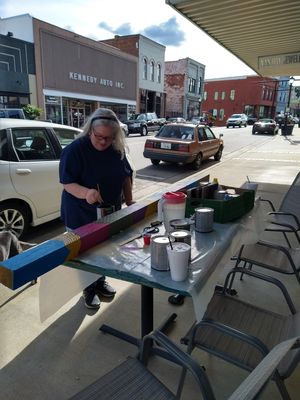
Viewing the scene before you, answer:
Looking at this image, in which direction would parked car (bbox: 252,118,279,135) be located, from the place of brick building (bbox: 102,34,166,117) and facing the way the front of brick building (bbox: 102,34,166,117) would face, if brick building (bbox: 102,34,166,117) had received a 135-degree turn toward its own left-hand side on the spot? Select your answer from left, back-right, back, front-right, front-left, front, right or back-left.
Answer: back-right

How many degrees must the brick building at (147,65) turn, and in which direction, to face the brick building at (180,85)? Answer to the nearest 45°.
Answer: approximately 90° to its left

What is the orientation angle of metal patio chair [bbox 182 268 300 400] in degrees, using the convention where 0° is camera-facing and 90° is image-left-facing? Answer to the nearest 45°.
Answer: approximately 135°

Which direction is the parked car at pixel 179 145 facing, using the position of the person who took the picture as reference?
facing away from the viewer and to the right of the viewer

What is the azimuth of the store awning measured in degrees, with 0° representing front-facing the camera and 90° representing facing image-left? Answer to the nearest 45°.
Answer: approximately 90°

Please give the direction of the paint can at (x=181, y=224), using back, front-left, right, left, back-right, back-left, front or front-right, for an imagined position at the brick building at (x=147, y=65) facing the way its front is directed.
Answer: front-right

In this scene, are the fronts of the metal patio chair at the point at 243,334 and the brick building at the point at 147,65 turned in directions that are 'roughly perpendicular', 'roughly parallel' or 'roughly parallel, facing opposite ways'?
roughly parallel, facing opposite ways

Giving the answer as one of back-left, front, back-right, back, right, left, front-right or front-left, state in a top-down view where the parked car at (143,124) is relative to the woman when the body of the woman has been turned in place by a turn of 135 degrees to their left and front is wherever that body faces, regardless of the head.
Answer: front

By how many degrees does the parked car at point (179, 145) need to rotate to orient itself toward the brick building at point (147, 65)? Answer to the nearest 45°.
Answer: approximately 45° to its left

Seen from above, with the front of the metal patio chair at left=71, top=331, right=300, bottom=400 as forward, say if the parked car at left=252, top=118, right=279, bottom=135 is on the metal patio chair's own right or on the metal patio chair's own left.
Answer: on the metal patio chair's own right

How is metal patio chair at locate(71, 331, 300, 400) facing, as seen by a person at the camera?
facing away from the viewer and to the left of the viewer

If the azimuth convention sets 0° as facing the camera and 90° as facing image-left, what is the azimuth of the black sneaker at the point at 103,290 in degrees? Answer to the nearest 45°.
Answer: approximately 315°

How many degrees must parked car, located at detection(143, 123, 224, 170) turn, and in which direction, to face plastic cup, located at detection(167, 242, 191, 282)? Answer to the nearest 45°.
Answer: approximately 135° to its right

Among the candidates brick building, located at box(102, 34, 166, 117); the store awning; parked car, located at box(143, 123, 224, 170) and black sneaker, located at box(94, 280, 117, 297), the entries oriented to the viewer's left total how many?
1

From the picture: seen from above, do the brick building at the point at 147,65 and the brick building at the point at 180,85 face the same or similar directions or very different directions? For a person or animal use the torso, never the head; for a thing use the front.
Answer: same or similar directions

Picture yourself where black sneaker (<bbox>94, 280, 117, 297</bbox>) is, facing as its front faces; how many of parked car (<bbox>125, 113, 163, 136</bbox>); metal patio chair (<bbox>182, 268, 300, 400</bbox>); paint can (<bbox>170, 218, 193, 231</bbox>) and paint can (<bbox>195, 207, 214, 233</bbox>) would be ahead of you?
3

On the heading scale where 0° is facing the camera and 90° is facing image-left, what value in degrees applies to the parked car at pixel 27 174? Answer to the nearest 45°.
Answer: approximately 225°

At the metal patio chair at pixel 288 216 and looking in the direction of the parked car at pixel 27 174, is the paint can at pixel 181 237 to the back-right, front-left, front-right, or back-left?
front-left
